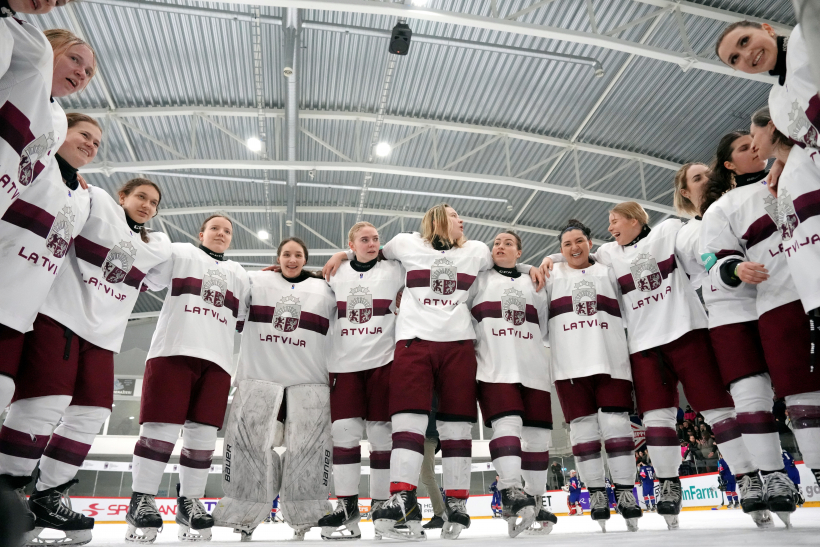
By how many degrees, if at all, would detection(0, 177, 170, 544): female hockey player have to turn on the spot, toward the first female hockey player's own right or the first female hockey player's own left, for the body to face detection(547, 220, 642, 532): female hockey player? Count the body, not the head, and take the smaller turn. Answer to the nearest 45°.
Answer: approximately 45° to the first female hockey player's own left

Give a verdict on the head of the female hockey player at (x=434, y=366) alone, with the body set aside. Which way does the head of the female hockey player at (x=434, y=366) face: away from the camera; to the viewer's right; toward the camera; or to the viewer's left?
to the viewer's right

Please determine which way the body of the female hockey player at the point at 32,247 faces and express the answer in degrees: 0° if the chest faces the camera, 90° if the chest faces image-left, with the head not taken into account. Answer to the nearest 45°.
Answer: approximately 315°

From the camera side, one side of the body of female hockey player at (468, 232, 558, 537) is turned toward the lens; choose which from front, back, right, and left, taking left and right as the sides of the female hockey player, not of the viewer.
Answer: front

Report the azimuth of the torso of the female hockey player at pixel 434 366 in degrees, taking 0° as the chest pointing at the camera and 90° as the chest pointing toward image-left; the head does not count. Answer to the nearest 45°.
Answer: approximately 0°

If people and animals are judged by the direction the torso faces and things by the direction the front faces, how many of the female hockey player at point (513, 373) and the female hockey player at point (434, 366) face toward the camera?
2

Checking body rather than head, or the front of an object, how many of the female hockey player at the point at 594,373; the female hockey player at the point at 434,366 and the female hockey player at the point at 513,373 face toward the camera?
3

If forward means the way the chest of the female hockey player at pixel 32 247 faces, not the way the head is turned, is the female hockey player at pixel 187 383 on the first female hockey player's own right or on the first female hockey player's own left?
on the first female hockey player's own left

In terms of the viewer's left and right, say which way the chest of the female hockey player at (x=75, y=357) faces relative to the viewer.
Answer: facing the viewer and to the right of the viewer

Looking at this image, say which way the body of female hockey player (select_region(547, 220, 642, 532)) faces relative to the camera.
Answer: toward the camera

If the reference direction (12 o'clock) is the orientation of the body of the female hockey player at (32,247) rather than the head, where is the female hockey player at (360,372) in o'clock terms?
the female hockey player at (360,372) is roughly at 10 o'clock from the female hockey player at (32,247).

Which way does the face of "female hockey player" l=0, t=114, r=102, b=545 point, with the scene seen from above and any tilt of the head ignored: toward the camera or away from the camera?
toward the camera
